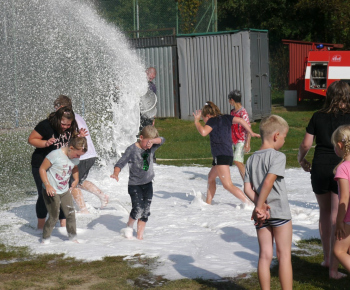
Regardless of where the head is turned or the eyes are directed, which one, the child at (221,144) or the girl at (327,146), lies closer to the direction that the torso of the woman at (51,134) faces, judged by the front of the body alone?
the girl

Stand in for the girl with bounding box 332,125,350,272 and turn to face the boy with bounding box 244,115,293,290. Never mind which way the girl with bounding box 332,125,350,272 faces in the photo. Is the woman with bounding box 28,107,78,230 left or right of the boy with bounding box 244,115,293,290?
right

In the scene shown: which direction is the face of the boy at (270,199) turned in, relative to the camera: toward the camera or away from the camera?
away from the camera

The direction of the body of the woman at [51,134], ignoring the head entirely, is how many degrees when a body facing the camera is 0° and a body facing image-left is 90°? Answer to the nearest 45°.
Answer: approximately 315°

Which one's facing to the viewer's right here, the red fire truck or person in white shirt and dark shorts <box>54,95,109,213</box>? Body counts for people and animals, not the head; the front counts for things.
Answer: the red fire truck

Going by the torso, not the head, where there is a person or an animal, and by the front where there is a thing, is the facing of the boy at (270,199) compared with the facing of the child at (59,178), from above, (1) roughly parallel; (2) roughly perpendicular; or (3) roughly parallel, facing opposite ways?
roughly perpendicular

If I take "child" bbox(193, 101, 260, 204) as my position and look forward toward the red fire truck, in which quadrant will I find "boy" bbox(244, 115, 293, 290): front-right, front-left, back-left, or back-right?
back-right

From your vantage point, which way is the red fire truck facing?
to the viewer's right

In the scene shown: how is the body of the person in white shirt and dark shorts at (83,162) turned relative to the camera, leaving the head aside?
to the viewer's left

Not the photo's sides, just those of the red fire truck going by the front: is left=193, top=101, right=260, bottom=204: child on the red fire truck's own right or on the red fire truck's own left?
on the red fire truck's own right
